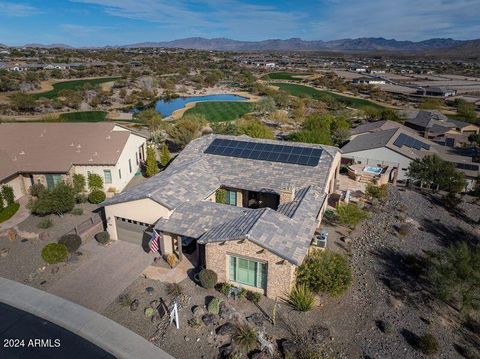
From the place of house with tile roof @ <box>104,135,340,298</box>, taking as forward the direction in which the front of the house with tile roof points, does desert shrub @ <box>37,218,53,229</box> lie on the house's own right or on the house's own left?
on the house's own right

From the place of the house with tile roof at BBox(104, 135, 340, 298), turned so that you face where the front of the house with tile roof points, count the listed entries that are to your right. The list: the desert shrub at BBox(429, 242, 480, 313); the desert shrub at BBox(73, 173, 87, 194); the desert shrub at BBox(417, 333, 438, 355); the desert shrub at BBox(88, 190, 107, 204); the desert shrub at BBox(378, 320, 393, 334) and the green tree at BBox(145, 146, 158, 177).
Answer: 3

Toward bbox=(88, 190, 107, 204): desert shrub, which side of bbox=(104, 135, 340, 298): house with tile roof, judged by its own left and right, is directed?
right

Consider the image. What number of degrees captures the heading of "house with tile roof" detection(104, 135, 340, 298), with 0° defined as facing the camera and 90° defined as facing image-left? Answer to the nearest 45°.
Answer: approximately 45°

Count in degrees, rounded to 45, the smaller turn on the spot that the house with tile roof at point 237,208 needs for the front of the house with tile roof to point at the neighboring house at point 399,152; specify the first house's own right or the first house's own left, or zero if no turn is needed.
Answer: approximately 180°

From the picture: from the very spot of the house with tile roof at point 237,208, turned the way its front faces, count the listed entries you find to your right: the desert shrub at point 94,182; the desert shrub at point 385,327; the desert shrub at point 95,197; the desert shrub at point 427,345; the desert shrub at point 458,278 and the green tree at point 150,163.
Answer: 3

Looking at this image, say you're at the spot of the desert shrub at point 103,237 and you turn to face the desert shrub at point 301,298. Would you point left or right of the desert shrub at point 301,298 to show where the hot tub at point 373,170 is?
left

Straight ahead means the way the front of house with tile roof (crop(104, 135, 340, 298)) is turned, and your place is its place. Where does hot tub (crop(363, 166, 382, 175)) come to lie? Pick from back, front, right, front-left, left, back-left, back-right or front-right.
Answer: back

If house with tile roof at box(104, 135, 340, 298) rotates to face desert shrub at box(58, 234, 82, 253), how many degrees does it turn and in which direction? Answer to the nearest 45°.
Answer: approximately 45° to its right

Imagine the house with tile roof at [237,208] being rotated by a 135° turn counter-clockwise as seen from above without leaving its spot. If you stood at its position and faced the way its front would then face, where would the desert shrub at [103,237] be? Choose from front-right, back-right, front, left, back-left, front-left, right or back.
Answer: back

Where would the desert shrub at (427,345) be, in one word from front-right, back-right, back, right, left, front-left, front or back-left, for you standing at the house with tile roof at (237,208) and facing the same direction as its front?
left

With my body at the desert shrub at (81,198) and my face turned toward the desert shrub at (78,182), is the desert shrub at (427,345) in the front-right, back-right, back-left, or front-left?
back-right

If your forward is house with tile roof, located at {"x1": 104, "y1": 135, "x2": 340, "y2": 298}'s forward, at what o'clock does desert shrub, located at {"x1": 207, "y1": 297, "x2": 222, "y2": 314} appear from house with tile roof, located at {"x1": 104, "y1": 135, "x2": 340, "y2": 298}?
The desert shrub is roughly at 11 o'clock from the house with tile roof.

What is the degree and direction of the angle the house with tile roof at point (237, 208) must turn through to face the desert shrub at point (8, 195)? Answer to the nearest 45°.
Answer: approximately 45° to its right
